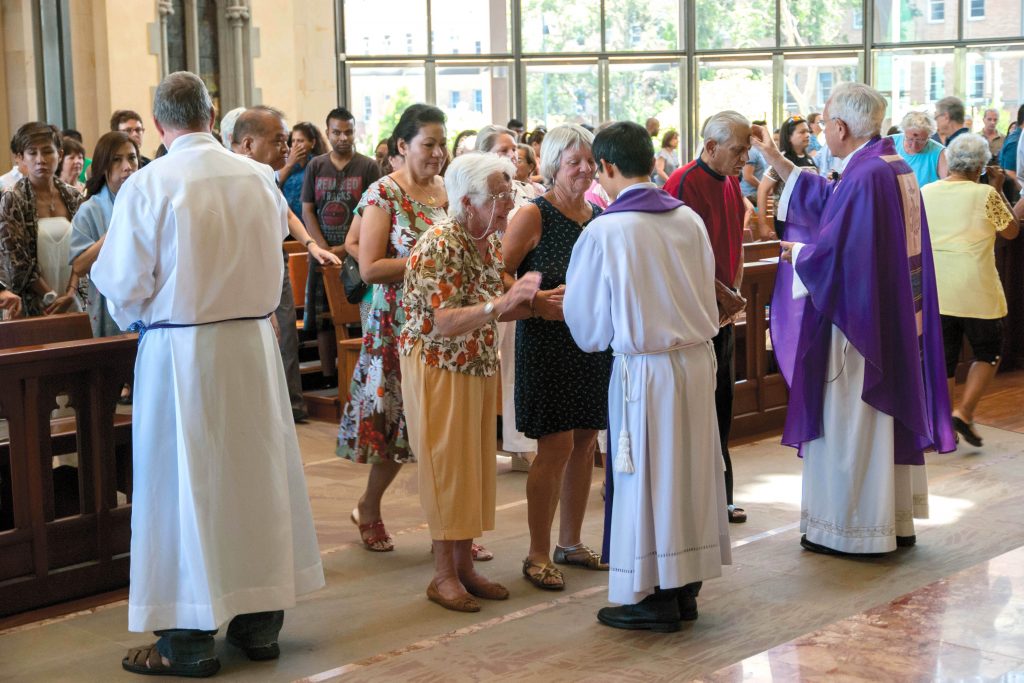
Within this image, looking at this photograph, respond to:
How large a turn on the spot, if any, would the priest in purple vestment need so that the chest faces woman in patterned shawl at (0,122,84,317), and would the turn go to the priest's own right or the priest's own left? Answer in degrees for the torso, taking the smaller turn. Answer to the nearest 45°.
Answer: approximately 45° to the priest's own left

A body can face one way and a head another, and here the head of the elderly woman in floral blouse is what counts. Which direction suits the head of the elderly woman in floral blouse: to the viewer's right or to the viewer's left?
to the viewer's right

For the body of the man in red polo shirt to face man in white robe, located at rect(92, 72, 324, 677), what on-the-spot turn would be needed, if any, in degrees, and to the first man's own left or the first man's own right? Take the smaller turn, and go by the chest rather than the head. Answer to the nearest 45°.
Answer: approximately 90° to the first man's own right

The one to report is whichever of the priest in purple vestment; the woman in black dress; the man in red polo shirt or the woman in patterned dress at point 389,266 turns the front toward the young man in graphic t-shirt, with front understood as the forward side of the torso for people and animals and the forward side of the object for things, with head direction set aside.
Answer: the priest in purple vestment

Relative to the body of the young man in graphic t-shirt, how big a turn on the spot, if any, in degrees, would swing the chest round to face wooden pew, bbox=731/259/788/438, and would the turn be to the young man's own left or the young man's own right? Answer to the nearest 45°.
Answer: approximately 45° to the young man's own left

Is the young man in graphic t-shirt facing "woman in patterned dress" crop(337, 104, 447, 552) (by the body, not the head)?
yes

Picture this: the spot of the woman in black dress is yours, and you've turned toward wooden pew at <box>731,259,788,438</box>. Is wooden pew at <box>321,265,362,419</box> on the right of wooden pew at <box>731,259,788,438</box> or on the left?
left

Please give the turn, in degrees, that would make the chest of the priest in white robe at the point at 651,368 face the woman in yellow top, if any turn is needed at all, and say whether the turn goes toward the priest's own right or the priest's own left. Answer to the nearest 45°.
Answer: approximately 90° to the priest's own right

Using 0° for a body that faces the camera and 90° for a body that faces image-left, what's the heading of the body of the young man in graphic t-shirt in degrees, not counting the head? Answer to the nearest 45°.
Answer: approximately 0°

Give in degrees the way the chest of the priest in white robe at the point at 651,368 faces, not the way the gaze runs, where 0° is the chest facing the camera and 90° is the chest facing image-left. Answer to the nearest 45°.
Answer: approximately 135°
